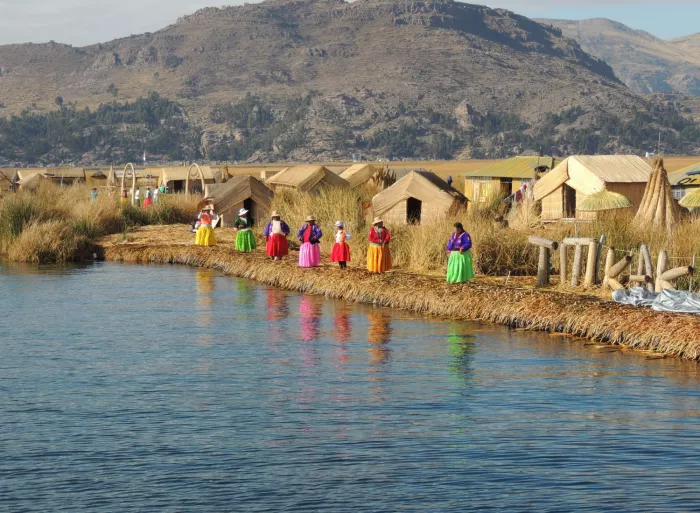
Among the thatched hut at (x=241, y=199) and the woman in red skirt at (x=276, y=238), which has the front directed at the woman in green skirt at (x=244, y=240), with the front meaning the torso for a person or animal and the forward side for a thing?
the thatched hut

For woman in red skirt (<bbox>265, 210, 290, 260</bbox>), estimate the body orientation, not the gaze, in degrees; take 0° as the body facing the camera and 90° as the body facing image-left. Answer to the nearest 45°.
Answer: approximately 0°

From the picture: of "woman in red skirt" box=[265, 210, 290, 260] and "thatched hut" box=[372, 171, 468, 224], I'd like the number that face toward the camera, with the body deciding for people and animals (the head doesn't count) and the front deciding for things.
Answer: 2

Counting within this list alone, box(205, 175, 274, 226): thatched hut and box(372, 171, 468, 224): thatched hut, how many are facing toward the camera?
2

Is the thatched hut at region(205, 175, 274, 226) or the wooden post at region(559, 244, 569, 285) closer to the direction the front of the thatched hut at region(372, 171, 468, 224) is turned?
the wooden post

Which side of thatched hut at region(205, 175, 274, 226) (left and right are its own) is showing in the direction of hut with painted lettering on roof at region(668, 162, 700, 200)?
left

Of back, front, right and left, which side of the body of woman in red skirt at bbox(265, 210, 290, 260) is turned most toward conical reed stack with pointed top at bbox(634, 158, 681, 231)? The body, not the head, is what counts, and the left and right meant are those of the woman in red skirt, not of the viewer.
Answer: left
